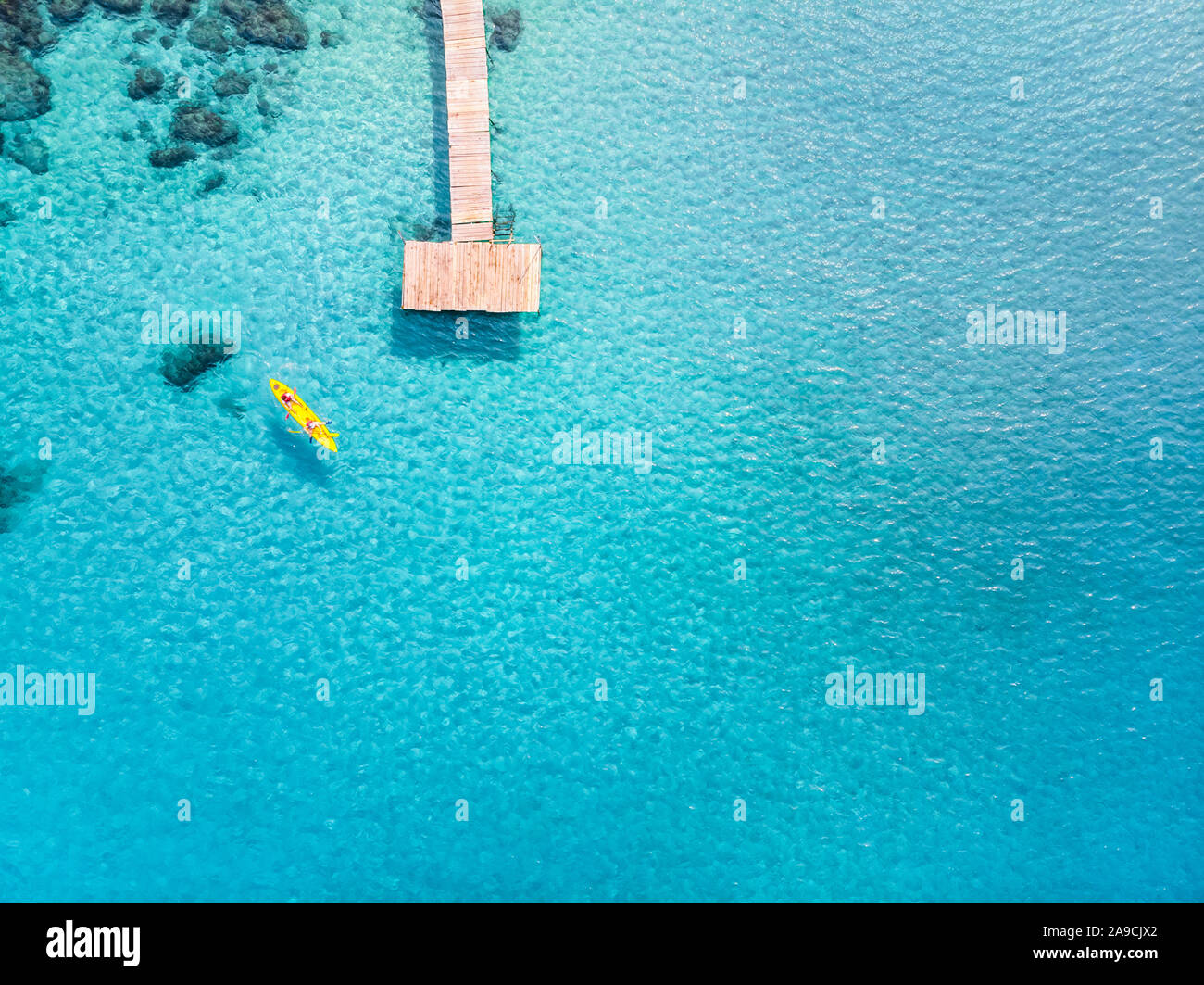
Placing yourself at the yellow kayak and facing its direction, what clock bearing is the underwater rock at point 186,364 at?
The underwater rock is roughly at 5 o'clock from the yellow kayak.

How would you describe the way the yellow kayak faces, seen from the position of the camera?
facing the viewer and to the right of the viewer
